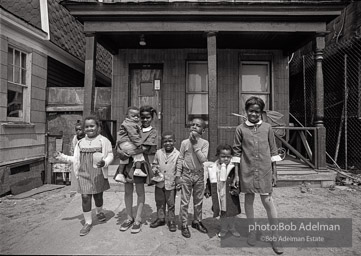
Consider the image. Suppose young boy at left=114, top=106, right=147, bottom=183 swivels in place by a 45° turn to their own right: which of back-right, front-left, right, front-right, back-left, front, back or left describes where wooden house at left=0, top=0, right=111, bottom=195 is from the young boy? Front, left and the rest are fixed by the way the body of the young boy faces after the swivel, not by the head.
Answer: back-right

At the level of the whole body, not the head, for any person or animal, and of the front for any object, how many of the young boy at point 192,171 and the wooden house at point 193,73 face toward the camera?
2

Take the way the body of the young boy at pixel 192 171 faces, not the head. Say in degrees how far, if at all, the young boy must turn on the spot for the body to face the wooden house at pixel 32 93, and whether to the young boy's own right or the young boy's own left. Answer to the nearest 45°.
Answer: approximately 135° to the young boy's own right

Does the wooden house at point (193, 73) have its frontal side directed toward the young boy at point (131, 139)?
yes

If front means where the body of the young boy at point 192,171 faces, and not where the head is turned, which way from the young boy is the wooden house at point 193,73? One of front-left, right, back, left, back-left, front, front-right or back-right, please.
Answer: back

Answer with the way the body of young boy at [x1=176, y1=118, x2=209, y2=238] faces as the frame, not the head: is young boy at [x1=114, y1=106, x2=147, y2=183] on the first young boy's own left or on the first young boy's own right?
on the first young boy's own right

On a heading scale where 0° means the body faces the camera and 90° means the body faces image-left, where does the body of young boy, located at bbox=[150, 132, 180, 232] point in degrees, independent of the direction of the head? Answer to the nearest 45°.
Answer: approximately 0°

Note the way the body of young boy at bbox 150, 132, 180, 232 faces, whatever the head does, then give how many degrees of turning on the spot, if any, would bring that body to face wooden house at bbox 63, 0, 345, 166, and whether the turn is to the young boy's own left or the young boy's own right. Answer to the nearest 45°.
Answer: approximately 180°

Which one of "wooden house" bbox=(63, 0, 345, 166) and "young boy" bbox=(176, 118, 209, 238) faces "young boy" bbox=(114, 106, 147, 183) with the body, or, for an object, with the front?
the wooden house

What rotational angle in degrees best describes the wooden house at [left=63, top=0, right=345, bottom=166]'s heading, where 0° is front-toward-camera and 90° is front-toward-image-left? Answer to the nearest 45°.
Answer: approximately 0°
